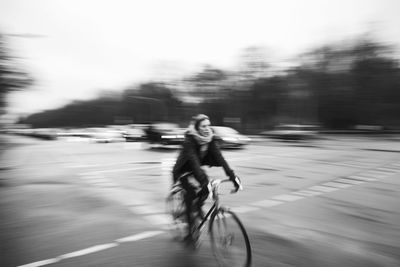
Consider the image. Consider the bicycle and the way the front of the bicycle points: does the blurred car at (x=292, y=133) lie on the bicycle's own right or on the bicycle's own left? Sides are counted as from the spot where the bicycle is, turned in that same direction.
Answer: on the bicycle's own left

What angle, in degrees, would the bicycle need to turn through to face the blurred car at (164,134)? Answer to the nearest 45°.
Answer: approximately 135° to its left

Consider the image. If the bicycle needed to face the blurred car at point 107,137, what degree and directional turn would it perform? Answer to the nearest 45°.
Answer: approximately 135° to its left

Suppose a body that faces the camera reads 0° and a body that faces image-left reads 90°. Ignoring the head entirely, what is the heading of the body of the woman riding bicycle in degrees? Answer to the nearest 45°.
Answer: approximately 315°

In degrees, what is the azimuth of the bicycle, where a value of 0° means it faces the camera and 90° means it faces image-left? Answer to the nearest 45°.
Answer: approximately 315°
